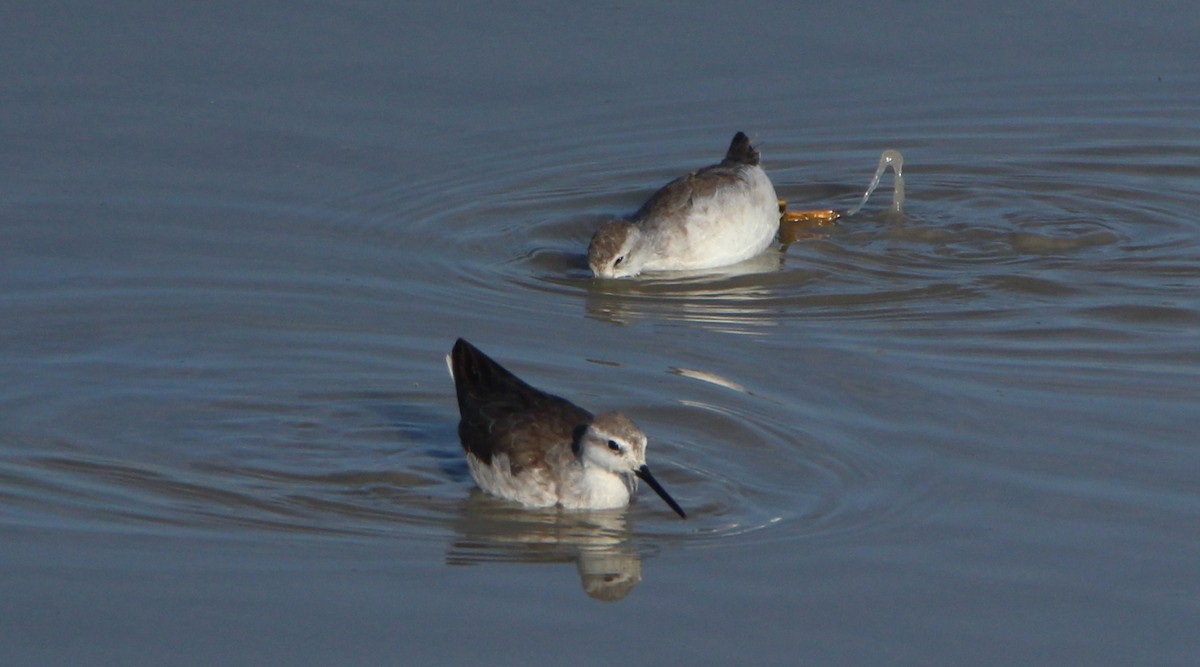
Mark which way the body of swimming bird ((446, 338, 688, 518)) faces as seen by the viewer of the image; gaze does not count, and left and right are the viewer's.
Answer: facing the viewer and to the right of the viewer

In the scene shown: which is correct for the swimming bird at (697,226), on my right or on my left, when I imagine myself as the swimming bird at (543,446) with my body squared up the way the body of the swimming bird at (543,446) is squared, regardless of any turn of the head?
on my left
